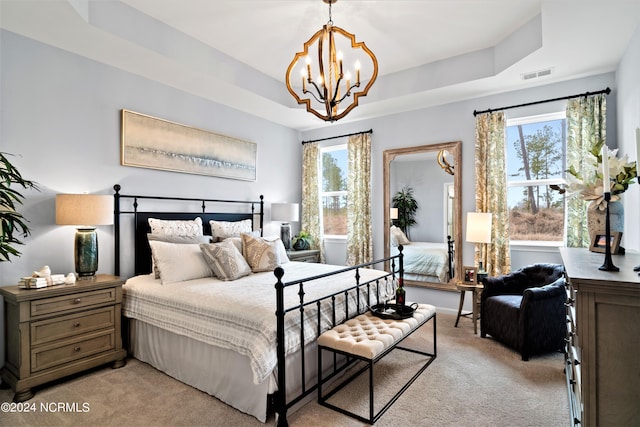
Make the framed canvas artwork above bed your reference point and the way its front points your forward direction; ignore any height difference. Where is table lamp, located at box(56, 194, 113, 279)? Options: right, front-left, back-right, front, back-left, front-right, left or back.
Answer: right

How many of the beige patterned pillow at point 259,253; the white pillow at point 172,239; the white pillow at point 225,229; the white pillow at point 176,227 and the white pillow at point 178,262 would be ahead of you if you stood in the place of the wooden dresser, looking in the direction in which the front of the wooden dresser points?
5

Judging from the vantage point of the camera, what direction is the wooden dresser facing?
facing to the left of the viewer

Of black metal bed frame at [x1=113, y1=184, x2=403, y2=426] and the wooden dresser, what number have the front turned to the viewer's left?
1

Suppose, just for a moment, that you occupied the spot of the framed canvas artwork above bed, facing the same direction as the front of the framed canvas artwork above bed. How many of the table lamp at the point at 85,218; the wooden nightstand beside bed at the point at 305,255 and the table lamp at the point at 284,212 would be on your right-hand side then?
1

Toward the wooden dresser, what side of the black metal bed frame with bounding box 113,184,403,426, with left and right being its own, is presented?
front

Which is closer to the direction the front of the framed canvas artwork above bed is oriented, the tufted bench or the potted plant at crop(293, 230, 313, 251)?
the tufted bench

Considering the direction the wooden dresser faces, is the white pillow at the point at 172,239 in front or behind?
in front

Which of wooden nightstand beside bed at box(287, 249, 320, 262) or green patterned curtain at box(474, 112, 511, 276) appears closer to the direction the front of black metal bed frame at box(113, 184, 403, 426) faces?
the green patterned curtain

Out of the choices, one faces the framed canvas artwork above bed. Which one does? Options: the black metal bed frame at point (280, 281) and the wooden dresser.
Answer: the wooden dresser

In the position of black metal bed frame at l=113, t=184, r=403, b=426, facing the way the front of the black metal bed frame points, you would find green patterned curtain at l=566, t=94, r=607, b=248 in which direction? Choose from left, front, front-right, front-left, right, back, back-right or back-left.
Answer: front-left

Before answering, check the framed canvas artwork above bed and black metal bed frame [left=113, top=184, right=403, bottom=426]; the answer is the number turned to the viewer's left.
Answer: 0

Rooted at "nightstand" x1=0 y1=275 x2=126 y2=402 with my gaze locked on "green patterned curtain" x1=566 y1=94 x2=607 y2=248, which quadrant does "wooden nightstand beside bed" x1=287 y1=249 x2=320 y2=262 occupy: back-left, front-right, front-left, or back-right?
front-left

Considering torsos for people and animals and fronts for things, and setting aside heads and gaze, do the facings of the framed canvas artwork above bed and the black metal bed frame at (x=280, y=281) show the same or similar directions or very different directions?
same or similar directions

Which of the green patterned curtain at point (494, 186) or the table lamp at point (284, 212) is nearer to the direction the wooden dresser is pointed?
the table lamp

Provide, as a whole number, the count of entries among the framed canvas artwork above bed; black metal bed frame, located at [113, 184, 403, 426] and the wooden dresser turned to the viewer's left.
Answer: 1

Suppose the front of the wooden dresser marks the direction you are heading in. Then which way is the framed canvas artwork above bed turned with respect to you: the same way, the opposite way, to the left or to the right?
the opposite way
